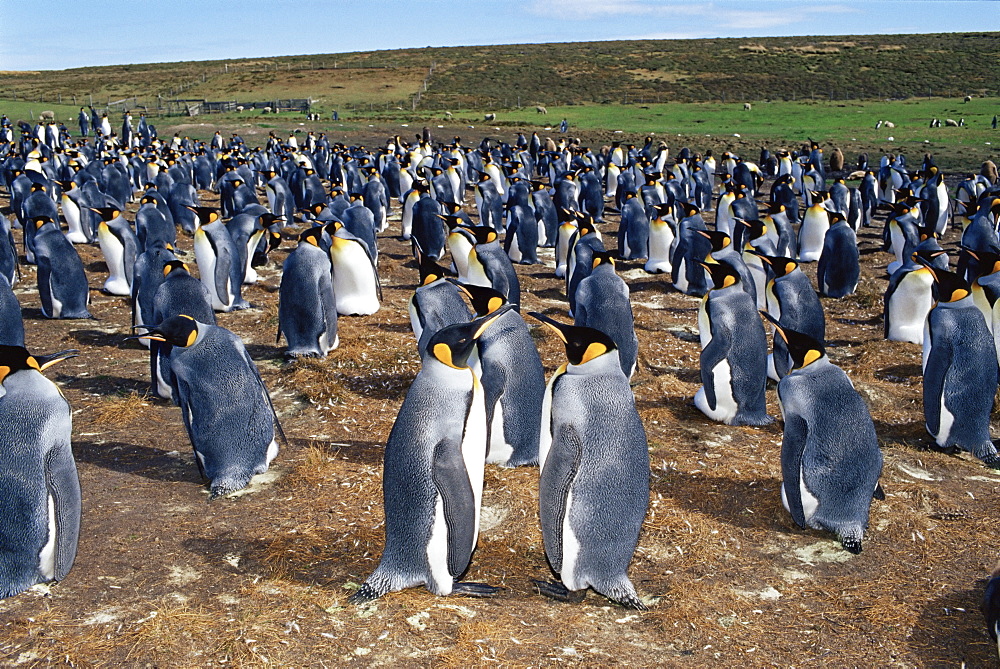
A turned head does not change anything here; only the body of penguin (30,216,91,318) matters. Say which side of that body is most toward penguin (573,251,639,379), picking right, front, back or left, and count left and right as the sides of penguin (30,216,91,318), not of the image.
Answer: back

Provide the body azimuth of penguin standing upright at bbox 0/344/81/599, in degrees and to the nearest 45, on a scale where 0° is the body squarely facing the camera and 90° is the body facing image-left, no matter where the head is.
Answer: approximately 225°

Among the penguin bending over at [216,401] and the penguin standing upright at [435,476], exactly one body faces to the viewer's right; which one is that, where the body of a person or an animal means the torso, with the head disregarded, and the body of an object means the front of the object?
the penguin standing upright

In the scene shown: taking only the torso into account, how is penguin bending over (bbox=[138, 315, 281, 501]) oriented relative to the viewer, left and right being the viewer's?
facing away from the viewer and to the left of the viewer

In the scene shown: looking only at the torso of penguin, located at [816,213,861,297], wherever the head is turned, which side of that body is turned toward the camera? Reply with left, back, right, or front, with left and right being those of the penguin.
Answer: back

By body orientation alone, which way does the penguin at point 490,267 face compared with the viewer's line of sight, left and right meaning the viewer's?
facing to the left of the viewer

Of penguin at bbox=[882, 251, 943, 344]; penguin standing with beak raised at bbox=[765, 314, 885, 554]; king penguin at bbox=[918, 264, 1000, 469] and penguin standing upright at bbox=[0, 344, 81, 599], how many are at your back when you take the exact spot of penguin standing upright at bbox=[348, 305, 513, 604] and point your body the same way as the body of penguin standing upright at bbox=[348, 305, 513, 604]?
1

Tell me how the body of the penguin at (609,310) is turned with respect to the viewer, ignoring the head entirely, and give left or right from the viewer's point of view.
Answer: facing away from the viewer

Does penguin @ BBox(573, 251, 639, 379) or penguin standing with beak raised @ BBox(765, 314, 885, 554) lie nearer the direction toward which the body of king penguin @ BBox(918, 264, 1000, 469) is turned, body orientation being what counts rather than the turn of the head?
the penguin

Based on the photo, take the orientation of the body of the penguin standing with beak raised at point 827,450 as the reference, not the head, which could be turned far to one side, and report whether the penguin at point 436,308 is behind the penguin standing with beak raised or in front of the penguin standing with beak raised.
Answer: in front

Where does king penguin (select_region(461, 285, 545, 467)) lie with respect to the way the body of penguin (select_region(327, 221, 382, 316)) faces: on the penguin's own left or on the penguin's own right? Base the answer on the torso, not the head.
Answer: on the penguin's own left

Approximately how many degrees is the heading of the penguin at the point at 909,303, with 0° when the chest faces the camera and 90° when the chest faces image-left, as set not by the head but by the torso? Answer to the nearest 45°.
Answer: approximately 315°

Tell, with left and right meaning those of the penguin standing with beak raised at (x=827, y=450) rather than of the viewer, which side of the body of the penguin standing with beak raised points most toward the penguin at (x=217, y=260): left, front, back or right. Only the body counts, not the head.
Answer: front

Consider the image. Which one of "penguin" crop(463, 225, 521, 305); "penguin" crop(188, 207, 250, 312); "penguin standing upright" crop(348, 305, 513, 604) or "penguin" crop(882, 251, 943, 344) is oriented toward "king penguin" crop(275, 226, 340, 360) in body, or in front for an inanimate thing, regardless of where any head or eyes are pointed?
"penguin" crop(463, 225, 521, 305)

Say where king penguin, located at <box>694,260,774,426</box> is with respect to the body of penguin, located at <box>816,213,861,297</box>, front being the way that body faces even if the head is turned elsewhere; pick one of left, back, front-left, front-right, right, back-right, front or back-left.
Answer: back

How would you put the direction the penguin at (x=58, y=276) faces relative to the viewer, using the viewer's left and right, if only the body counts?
facing away from the viewer and to the left of the viewer
